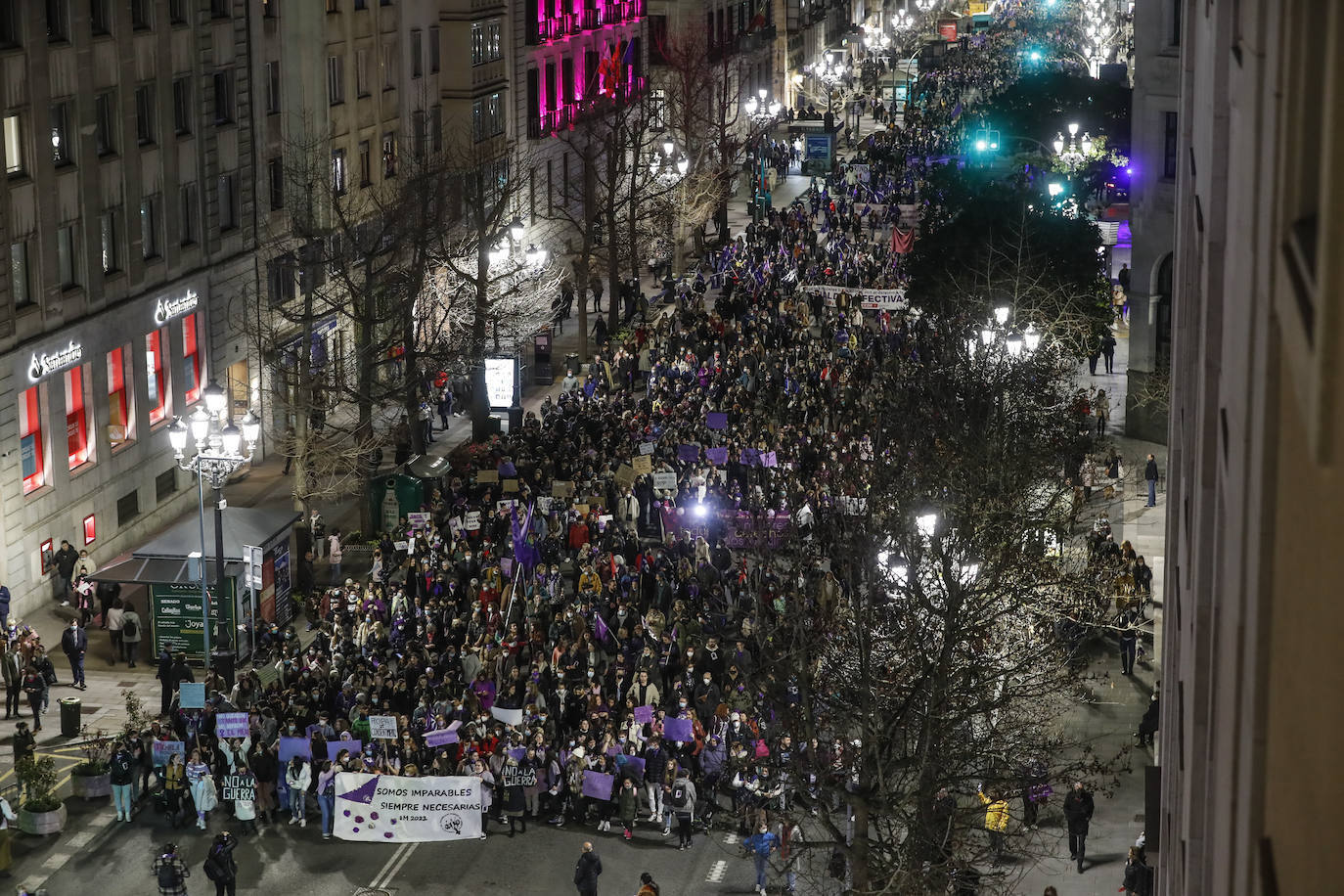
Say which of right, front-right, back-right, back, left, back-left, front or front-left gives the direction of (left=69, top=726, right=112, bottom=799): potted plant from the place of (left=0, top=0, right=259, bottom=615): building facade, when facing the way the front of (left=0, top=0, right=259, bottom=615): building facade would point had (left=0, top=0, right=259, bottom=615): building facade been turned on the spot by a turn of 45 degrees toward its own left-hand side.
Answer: right

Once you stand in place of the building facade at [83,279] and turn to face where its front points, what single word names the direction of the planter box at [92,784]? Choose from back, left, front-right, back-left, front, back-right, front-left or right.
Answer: front-right

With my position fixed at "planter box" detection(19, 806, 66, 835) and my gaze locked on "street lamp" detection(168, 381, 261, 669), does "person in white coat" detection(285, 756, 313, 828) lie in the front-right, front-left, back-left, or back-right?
front-right

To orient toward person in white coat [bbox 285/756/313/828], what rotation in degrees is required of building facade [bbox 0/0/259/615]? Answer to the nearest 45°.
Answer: approximately 45° to its right

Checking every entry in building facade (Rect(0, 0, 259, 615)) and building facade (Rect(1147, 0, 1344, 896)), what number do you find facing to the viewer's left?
1

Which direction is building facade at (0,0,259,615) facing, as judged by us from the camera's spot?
facing the viewer and to the right of the viewer

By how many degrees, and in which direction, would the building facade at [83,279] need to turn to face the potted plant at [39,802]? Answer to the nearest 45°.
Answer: approximately 45° to its right

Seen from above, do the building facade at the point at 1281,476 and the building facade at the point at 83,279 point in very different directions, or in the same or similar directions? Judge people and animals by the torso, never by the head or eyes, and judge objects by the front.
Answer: very different directions

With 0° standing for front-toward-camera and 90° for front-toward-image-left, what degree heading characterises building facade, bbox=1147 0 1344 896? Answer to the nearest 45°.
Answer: approximately 90°

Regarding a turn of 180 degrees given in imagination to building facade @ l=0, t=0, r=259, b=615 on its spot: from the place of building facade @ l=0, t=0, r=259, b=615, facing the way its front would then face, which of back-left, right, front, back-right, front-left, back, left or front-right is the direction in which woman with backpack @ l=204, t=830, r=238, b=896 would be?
back-left

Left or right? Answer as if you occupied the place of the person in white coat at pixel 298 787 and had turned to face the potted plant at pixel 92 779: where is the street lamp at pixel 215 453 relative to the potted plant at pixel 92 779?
right
